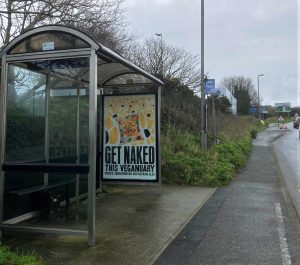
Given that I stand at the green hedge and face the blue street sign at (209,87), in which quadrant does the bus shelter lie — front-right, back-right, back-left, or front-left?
back-left

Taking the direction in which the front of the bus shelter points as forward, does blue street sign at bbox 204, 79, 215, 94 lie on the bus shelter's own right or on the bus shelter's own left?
on the bus shelter's own left

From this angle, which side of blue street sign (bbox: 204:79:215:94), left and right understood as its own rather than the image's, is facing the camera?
front

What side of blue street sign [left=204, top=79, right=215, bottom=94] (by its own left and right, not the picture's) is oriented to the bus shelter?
front

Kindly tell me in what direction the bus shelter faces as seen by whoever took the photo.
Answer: facing the viewer and to the right of the viewer

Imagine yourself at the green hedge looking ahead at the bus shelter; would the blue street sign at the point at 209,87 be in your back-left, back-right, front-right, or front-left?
back-right

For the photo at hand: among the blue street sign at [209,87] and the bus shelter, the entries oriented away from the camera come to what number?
0

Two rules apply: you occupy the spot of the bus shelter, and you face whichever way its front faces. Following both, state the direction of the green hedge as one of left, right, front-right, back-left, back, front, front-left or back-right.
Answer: left

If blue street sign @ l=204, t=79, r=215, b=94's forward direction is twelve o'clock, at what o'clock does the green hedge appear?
The green hedge is roughly at 12 o'clock from the blue street sign.
